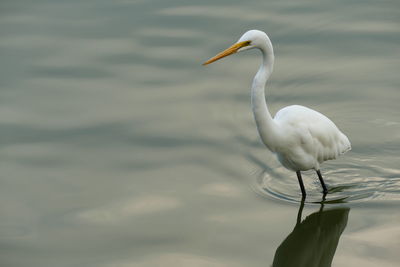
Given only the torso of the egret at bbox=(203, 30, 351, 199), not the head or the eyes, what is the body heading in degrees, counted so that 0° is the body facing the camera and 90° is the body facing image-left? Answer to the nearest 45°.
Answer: approximately 90°
